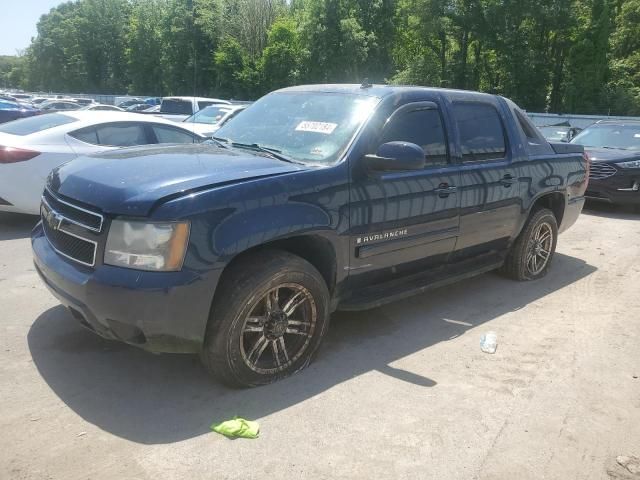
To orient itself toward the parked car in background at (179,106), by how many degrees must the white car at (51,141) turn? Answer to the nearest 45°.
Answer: approximately 45° to its left

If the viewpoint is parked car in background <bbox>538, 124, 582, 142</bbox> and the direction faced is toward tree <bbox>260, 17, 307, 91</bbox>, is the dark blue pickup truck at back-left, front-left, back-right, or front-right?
back-left

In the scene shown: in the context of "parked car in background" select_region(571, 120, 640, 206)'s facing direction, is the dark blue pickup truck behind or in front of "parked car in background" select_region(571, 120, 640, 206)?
in front

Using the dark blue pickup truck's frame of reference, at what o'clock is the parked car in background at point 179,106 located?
The parked car in background is roughly at 4 o'clock from the dark blue pickup truck.

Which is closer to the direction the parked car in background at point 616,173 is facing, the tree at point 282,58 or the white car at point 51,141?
the white car

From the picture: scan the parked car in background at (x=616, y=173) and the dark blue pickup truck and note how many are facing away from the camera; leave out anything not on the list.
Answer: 0

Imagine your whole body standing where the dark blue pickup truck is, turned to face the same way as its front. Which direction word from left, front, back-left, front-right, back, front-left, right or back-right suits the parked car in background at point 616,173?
back

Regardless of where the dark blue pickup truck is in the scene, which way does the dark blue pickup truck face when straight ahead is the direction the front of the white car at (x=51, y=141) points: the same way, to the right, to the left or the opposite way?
the opposite way

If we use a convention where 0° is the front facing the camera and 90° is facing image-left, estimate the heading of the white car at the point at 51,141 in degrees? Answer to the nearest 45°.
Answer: approximately 225°
